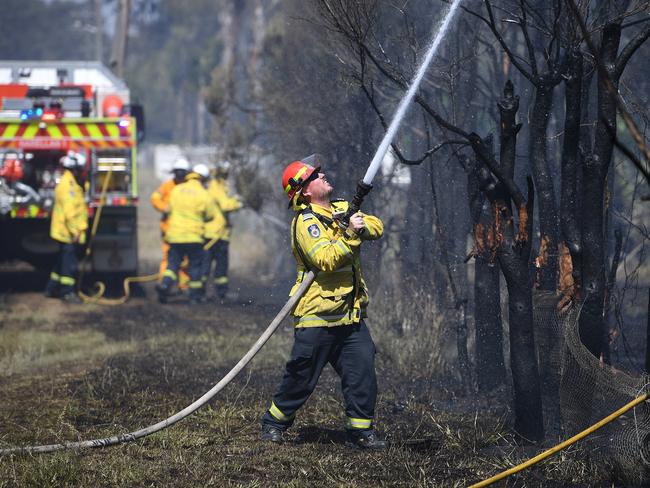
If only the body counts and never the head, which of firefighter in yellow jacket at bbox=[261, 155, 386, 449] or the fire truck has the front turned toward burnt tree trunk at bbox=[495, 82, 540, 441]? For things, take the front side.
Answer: the firefighter in yellow jacket

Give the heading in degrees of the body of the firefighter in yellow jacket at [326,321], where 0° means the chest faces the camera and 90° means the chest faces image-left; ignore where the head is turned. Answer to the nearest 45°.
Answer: approximately 270°

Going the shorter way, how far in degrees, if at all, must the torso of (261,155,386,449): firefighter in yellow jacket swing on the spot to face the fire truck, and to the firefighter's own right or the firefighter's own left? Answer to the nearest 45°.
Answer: approximately 135° to the firefighter's own left

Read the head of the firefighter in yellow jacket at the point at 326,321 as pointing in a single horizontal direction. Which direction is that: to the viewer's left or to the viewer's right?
to the viewer's right

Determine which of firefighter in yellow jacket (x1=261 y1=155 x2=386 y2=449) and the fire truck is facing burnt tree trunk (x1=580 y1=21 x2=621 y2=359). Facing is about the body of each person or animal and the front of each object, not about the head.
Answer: the firefighter in yellow jacket

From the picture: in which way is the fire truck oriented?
away from the camera

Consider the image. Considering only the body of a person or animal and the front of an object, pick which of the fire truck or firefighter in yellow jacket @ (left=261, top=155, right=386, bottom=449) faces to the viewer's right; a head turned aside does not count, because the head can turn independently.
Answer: the firefighter in yellow jacket

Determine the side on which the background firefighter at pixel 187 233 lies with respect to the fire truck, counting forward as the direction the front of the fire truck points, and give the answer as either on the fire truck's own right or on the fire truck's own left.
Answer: on the fire truck's own right

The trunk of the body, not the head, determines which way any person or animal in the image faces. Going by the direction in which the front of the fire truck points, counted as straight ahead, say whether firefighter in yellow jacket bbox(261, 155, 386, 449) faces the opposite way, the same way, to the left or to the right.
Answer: to the right

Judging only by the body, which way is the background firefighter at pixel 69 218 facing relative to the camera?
to the viewer's right
